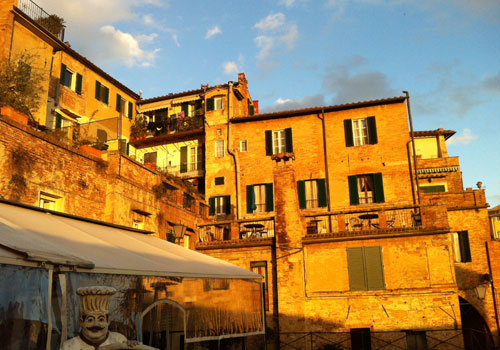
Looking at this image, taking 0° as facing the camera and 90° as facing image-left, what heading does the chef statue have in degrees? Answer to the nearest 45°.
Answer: approximately 0°

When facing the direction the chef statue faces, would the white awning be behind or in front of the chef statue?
behind
